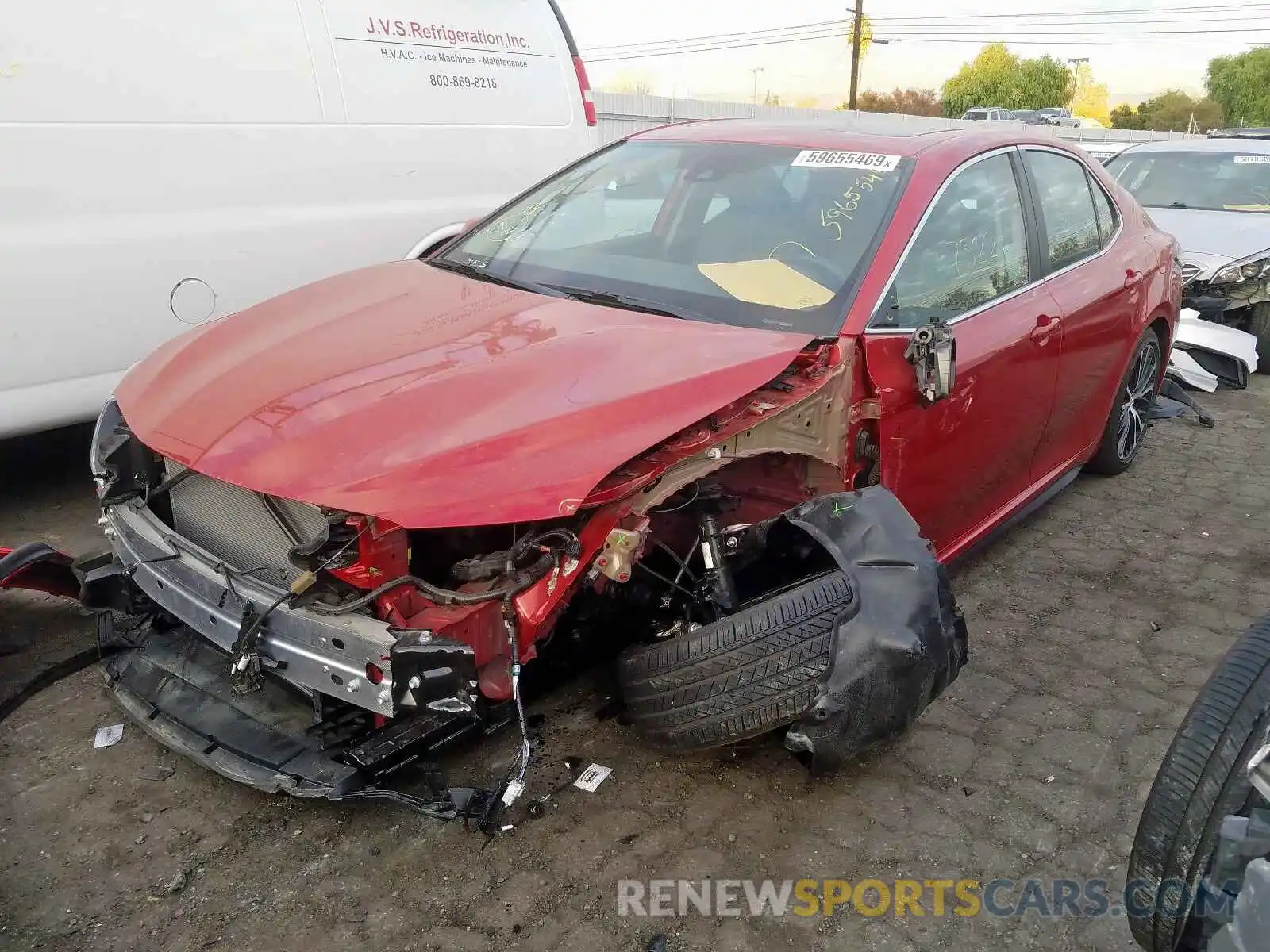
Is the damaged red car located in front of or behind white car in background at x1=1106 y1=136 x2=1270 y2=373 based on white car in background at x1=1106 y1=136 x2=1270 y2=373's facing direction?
in front

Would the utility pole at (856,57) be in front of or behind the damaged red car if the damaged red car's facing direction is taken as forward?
behind

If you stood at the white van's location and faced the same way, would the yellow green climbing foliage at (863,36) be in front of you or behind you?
behind

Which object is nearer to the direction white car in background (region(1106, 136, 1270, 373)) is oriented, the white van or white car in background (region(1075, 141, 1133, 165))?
the white van

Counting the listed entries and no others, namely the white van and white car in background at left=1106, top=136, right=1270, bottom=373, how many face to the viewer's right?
0

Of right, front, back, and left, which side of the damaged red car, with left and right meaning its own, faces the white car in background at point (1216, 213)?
back

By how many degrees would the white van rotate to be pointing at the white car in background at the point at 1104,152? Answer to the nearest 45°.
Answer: approximately 180°

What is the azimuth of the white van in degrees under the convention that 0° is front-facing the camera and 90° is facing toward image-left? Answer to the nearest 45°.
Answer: approximately 45°

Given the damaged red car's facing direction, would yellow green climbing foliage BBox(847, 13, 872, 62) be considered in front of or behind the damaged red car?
behind

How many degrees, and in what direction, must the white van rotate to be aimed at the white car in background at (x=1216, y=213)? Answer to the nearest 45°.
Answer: approximately 135° to its left
